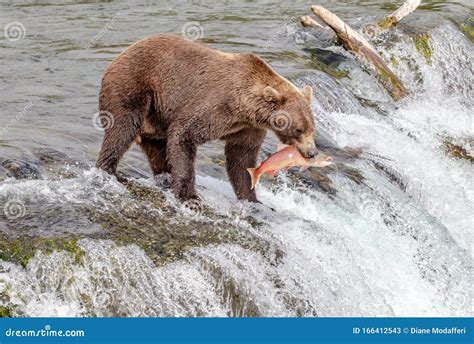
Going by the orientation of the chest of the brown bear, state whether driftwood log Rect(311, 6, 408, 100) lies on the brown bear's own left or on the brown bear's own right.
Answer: on the brown bear's own left

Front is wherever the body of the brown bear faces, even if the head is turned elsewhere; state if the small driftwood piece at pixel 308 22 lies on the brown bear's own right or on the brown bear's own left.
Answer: on the brown bear's own left

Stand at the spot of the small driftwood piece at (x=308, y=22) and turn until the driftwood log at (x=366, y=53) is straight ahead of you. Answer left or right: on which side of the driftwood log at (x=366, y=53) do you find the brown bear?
right

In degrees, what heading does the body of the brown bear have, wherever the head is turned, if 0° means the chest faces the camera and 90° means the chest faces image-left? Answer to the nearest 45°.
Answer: approximately 315°

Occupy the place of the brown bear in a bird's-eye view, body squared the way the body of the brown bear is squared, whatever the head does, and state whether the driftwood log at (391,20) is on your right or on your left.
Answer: on your left

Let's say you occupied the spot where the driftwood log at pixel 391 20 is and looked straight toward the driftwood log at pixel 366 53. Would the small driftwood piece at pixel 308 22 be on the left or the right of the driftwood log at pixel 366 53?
right

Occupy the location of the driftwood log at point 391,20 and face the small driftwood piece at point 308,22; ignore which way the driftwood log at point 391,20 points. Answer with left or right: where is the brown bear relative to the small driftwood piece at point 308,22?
left
